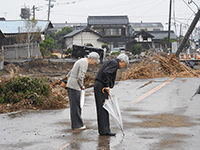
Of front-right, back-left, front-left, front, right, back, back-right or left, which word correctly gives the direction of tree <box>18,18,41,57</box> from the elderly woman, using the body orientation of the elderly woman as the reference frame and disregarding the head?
left

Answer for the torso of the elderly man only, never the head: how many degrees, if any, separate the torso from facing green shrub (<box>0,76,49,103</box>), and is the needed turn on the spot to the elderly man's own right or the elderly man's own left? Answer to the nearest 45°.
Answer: approximately 135° to the elderly man's own left

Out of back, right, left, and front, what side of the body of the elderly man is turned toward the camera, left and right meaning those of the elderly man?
right

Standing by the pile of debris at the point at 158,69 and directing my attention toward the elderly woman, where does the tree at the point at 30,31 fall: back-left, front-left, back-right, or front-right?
back-right

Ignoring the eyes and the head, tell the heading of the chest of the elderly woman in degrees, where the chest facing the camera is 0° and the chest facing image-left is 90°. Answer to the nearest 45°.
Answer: approximately 270°

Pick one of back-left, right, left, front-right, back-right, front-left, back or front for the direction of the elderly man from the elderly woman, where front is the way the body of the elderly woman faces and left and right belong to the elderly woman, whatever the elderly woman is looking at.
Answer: front-right
